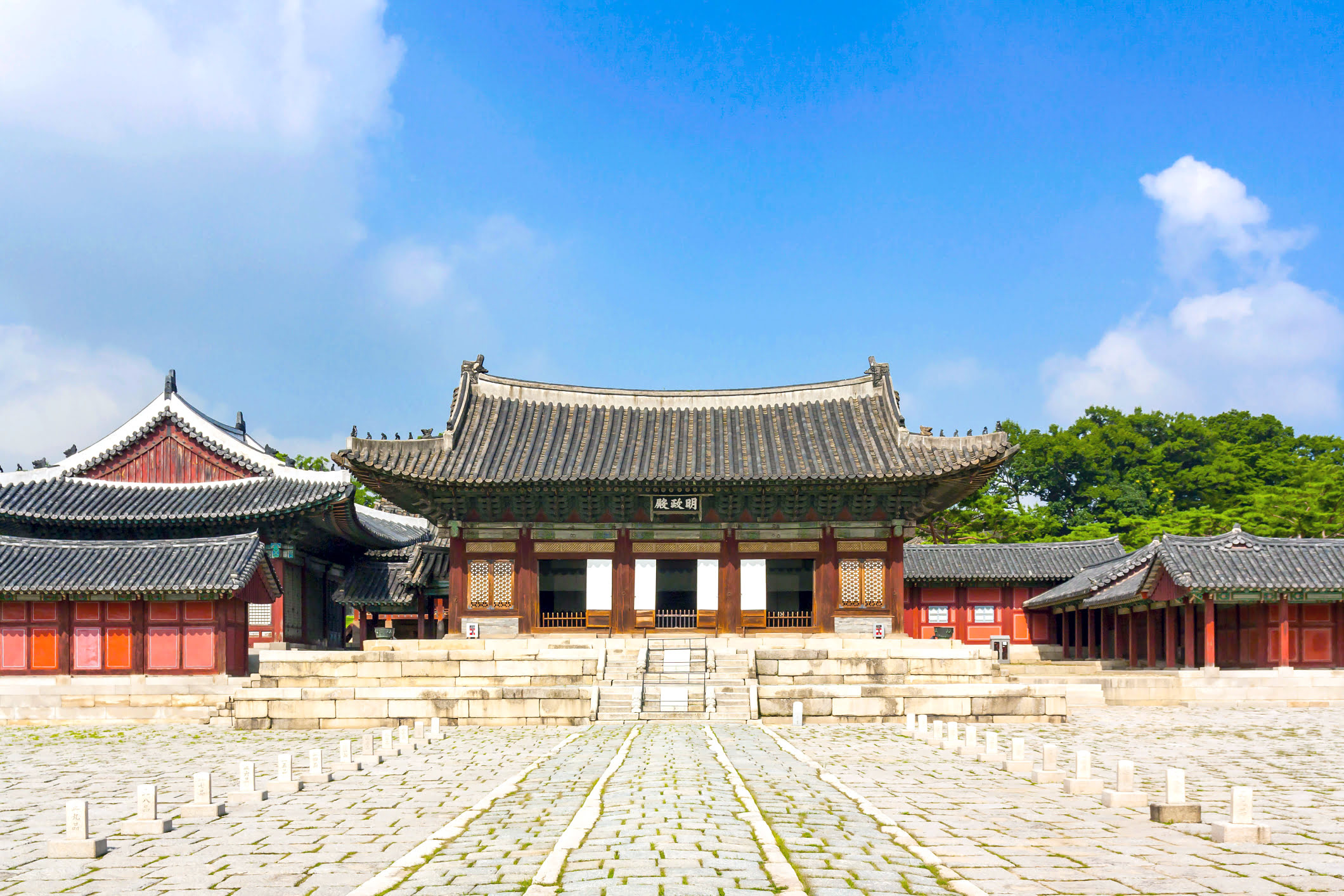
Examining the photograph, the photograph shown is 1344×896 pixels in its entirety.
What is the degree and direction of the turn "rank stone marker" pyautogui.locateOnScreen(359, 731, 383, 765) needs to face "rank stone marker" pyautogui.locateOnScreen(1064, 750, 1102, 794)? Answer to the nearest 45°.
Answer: approximately 45° to its left

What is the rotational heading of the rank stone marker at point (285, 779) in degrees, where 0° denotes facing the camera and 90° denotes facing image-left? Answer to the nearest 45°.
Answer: approximately 0°

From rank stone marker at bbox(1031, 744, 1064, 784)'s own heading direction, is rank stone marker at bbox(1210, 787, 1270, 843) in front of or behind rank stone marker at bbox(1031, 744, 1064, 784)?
in front

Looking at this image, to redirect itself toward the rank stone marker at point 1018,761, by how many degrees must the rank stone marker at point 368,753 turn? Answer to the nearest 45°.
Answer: approximately 45° to its left

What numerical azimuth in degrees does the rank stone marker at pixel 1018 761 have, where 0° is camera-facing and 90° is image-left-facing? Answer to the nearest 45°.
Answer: approximately 0°
